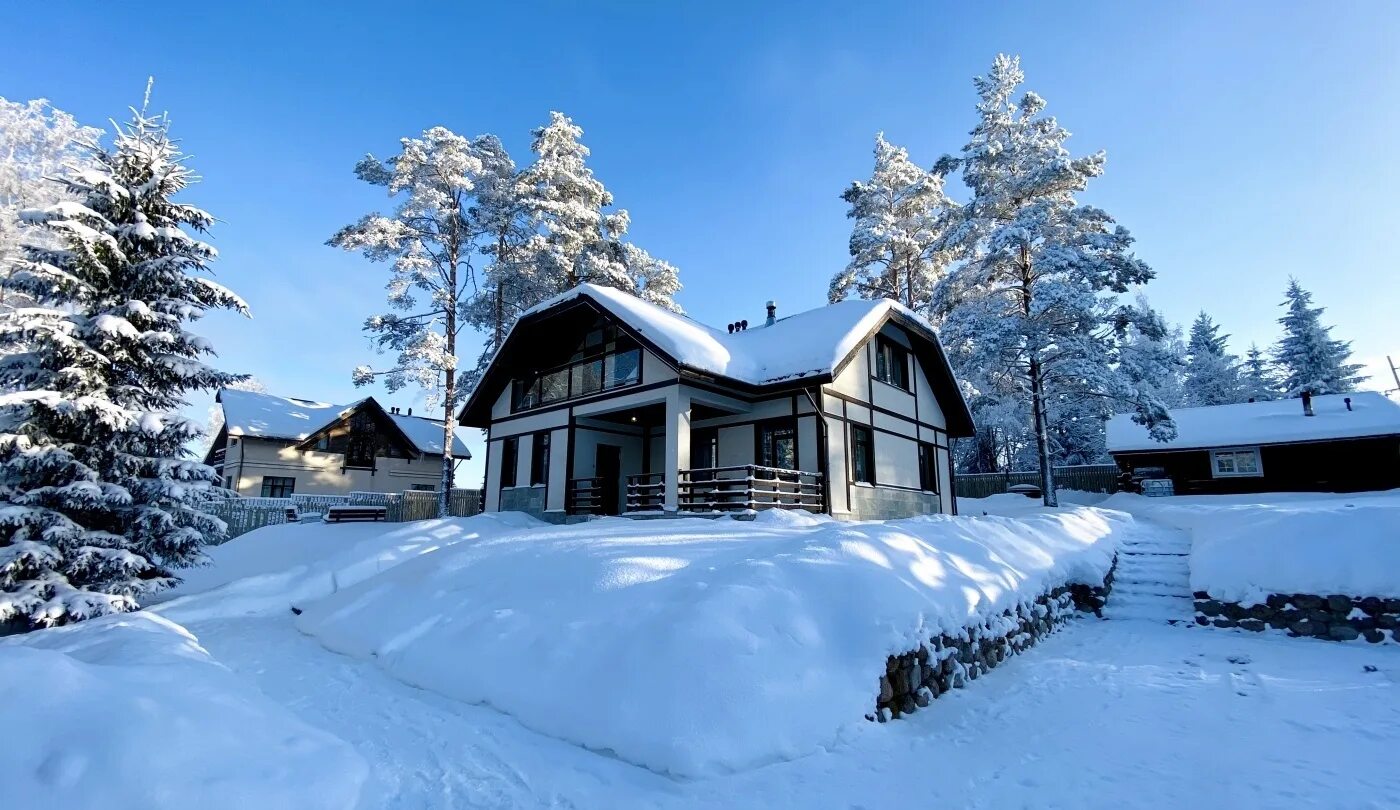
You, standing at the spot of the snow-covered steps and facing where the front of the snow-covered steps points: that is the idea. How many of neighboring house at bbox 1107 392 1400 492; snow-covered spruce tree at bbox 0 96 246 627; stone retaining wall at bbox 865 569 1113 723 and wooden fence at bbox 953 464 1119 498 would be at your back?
2

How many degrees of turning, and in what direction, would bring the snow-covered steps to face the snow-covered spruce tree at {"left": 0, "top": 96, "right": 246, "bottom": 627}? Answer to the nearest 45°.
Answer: approximately 45° to its right

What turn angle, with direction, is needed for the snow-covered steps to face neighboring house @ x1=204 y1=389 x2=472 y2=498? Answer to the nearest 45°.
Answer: approximately 90° to its right

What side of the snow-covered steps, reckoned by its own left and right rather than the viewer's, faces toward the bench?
right

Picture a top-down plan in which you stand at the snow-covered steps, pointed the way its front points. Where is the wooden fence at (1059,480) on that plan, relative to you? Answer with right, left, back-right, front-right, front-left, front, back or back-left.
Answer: back

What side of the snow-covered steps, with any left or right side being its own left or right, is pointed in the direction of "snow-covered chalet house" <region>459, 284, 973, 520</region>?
right

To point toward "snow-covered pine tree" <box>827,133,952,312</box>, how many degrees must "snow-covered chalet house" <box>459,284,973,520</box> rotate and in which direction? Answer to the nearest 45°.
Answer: approximately 180°

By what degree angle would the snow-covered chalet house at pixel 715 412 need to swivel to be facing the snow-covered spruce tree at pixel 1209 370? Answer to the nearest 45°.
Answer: approximately 180°

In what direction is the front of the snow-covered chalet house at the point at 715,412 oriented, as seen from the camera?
facing the viewer and to the left of the viewer

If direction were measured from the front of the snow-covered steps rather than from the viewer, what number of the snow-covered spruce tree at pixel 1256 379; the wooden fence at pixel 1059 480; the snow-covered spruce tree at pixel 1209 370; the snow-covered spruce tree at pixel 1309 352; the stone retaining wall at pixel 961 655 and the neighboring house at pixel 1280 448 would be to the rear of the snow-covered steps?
5

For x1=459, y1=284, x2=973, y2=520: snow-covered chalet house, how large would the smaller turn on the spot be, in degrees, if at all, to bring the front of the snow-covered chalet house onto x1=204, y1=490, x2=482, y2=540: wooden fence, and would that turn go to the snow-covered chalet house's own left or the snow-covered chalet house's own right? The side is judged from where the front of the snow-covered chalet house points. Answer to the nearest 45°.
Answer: approximately 45° to the snow-covered chalet house's own right

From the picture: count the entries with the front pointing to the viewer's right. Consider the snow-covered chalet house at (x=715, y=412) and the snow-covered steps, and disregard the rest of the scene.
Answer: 0

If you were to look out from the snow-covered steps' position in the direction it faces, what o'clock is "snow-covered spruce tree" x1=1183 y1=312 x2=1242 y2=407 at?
The snow-covered spruce tree is roughly at 6 o'clock from the snow-covered steps.

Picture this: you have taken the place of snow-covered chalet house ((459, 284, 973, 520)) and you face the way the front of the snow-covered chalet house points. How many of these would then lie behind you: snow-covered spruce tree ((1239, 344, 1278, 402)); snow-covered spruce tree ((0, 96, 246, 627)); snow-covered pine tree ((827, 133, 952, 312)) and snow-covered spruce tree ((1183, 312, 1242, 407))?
3

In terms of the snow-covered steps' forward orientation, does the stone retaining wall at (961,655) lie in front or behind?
in front

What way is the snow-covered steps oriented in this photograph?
toward the camera
